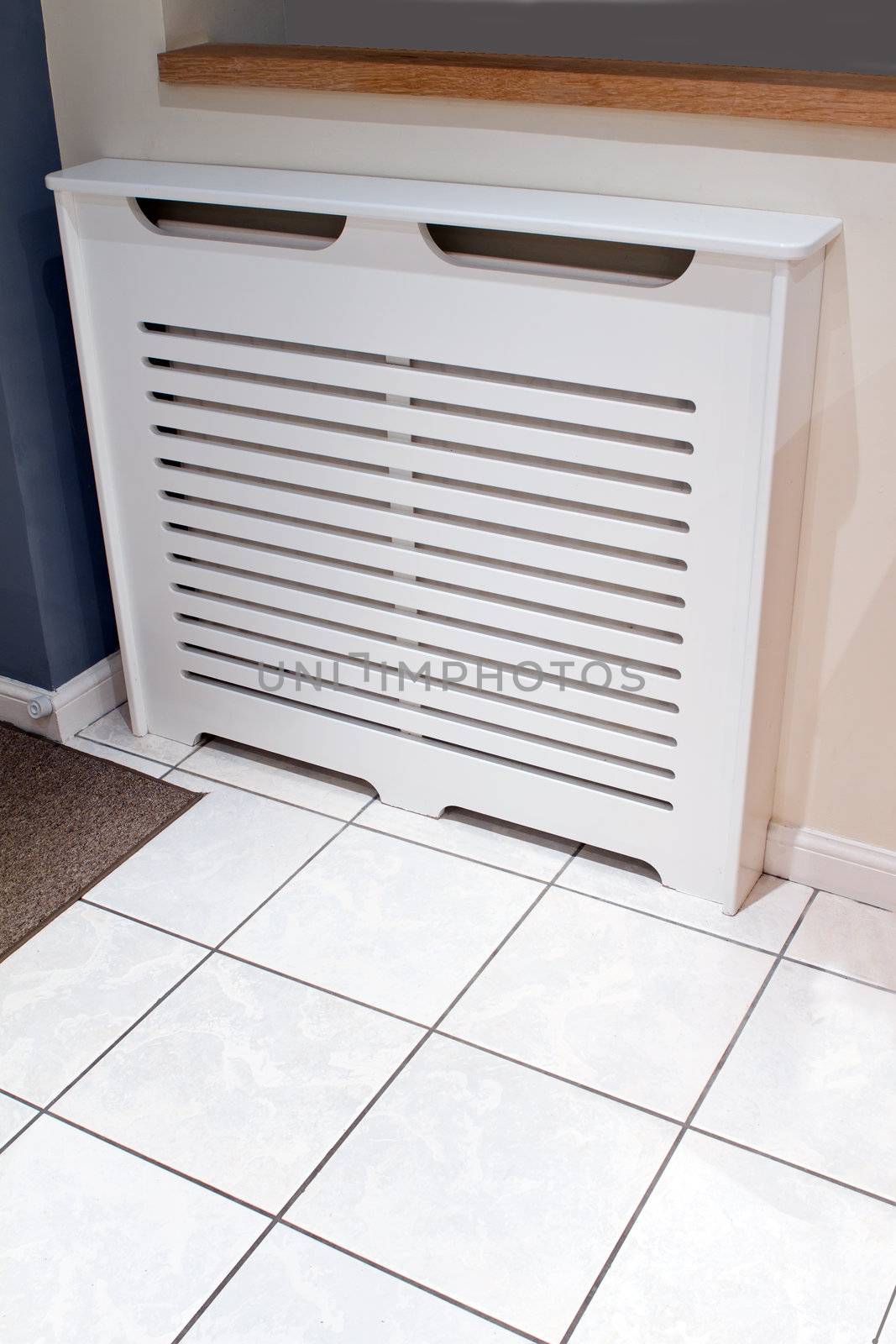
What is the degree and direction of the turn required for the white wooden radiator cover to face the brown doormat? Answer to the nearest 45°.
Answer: approximately 45° to its right

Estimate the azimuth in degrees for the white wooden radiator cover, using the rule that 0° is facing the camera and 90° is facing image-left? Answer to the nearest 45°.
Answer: approximately 45°
